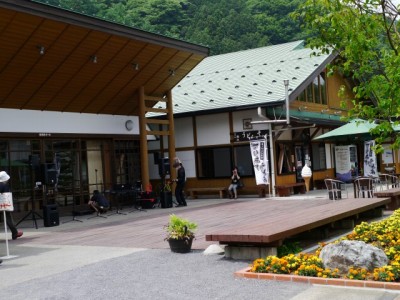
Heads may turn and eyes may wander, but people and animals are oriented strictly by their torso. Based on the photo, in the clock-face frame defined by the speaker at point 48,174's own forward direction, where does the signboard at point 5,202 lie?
The signboard is roughly at 2 o'clock from the speaker.

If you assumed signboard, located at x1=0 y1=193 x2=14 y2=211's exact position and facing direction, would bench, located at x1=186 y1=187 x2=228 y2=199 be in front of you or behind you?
behind

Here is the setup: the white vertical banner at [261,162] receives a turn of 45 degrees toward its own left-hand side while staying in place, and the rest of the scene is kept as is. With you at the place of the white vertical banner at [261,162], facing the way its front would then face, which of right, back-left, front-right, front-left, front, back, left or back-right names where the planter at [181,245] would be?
front-right

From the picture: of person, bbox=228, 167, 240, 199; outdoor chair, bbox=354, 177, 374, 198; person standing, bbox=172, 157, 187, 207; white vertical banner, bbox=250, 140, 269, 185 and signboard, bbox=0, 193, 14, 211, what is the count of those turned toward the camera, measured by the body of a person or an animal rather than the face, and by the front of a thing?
3

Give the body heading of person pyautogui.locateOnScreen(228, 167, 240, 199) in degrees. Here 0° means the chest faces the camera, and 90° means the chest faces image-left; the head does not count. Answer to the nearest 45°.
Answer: approximately 0°

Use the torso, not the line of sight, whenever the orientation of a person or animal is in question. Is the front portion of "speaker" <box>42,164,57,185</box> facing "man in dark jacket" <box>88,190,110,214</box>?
no

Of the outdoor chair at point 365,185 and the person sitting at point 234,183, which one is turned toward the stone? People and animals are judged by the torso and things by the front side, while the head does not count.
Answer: the person sitting

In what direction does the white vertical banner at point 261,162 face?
toward the camera

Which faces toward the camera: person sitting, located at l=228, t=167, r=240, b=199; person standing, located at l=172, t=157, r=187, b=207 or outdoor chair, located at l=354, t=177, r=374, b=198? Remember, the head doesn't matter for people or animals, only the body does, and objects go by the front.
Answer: person sitting, located at l=228, t=167, r=240, b=199

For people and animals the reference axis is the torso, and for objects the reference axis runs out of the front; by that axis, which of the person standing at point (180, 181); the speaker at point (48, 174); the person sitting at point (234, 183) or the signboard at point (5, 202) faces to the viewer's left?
the person standing at point (180, 181)

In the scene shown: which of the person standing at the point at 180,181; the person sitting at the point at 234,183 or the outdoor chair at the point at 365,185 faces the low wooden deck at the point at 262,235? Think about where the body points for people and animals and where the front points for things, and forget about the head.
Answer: the person sitting at the point at 234,183

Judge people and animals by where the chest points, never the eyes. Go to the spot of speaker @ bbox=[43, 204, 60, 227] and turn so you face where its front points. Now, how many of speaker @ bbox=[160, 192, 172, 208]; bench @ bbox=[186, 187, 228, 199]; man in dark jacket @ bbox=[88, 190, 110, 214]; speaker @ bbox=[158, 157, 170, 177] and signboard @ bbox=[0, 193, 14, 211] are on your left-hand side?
4

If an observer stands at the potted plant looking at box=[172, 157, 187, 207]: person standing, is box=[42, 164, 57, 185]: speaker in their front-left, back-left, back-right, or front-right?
front-left

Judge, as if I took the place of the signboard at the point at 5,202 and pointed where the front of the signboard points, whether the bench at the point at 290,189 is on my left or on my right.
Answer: on my left

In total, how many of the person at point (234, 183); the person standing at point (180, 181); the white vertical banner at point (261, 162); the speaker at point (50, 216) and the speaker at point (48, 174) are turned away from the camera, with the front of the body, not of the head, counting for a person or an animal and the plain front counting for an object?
0
